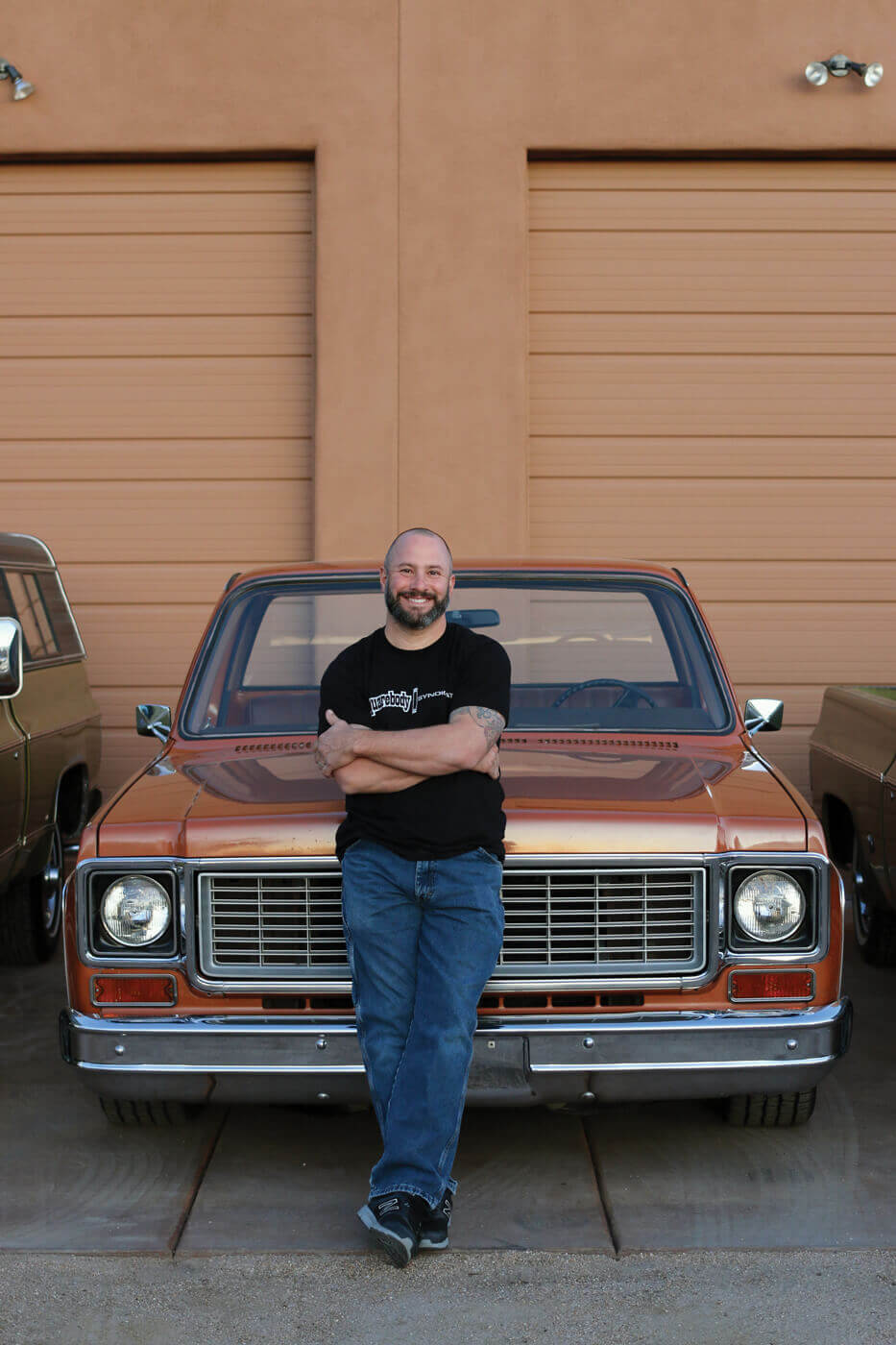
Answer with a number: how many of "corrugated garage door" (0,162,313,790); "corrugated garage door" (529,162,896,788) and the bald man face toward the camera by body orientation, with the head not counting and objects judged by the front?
3

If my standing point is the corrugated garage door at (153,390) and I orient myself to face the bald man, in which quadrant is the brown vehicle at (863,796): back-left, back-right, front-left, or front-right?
front-left

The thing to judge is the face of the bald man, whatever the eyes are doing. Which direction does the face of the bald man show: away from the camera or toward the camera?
toward the camera

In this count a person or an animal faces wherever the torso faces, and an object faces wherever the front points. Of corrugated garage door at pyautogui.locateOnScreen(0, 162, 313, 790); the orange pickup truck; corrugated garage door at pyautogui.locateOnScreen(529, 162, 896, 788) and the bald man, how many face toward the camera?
4

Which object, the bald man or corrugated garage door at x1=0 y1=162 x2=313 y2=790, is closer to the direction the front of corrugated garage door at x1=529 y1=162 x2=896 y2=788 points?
the bald man

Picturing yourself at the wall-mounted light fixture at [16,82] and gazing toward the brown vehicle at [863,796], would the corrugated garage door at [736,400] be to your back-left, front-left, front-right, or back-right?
front-left

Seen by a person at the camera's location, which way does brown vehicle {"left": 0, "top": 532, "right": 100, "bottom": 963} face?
facing the viewer and to the left of the viewer

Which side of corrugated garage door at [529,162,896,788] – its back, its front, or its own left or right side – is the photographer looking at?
front

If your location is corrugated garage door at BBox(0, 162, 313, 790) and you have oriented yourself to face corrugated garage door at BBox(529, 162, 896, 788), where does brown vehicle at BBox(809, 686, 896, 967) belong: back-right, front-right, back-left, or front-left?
front-right

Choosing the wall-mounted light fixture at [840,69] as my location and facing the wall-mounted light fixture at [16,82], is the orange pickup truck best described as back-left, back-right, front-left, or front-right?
front-left

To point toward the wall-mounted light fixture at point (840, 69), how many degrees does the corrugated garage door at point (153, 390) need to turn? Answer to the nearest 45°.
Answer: approximately 90° to its left

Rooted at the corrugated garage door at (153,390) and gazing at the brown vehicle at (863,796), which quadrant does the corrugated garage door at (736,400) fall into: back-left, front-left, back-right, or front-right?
front-left

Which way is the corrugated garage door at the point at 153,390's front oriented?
toward the camera
